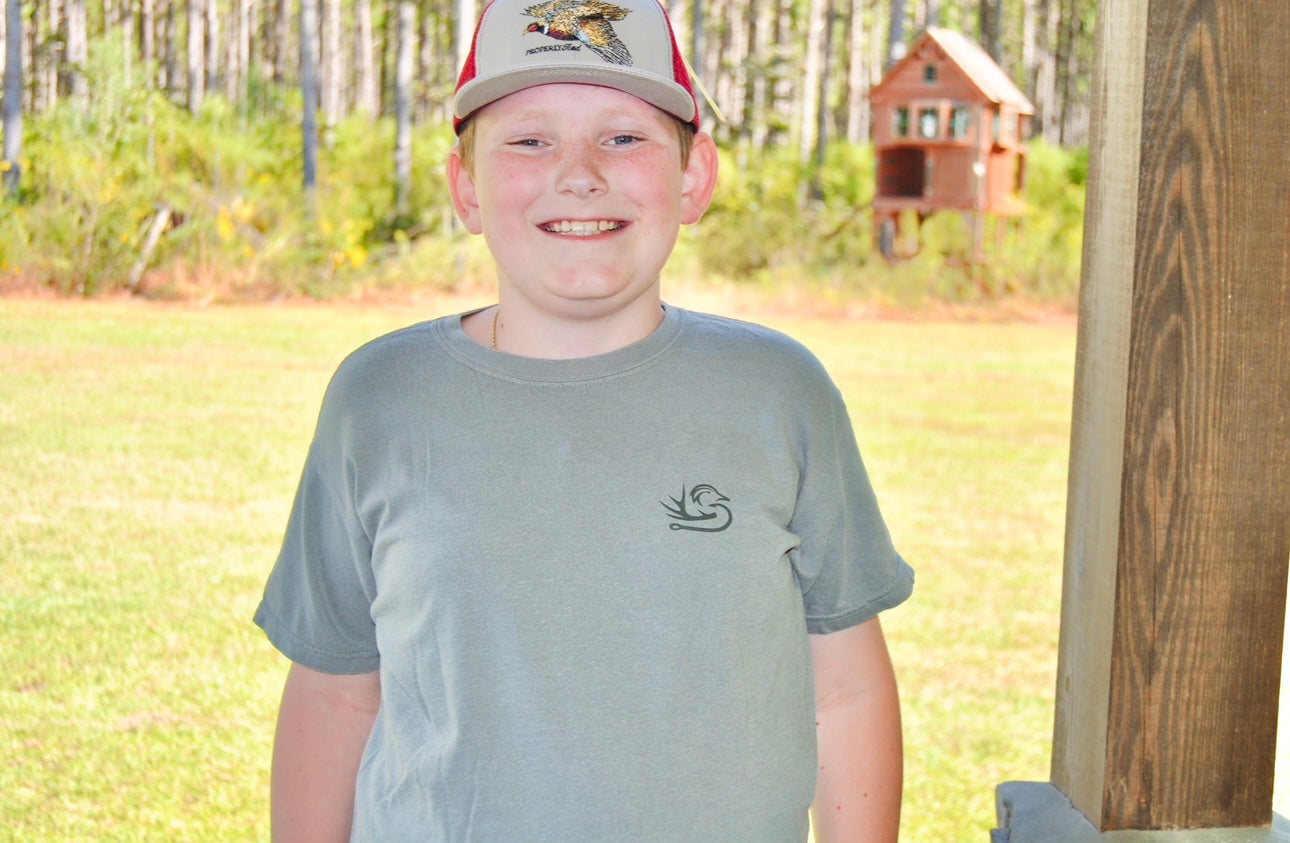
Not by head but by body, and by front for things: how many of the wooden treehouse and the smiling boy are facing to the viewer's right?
0

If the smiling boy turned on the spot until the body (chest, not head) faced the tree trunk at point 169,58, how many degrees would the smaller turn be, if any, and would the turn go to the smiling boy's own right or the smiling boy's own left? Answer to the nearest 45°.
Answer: approximately 180°

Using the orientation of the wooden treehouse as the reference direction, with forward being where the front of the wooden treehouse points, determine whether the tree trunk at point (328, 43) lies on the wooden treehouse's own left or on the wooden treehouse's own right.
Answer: on the wooden treehouse's own right

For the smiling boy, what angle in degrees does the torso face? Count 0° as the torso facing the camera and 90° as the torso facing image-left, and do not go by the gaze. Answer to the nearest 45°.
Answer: approximately 0°

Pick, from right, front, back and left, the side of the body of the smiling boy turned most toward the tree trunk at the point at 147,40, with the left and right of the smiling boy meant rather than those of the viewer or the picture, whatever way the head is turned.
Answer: back

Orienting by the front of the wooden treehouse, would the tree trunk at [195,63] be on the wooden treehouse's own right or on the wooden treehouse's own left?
on the wooden treehouse's own right

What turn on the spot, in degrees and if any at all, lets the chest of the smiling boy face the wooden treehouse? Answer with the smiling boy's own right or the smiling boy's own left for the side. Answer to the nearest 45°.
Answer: approximately 180°

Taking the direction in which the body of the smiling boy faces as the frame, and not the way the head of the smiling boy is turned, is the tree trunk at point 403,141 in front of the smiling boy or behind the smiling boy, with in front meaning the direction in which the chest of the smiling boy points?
behind

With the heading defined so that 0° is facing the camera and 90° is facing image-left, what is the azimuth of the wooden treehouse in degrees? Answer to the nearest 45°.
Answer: approximately 45°
